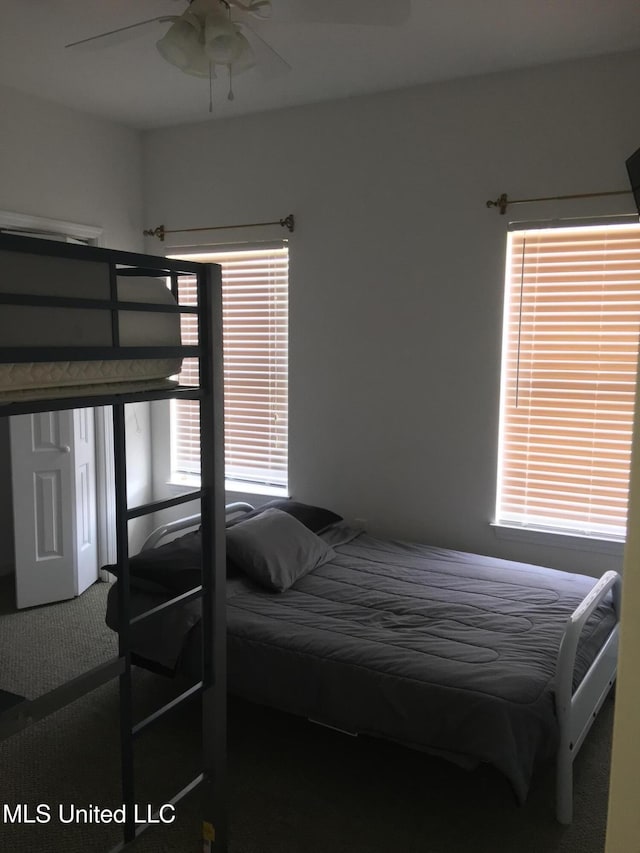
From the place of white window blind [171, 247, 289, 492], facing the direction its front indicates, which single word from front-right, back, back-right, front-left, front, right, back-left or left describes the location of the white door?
front-right

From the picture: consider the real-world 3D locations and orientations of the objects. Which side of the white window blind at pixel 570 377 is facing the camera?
front

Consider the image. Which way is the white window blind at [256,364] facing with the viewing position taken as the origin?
facing the viewer and to the left of the viewer

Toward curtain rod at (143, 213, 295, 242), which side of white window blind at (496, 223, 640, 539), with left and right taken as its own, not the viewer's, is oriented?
right

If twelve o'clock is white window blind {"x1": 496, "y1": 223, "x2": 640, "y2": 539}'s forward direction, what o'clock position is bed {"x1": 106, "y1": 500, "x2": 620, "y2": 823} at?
The bed is roughly at 1 o'clock from the white window blind.

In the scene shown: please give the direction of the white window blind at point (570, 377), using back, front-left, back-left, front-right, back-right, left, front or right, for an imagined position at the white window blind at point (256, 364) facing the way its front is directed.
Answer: left

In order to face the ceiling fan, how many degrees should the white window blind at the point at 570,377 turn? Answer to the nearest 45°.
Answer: approximately 45° to its right

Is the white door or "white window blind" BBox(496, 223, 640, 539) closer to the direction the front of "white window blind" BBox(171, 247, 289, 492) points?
the white door

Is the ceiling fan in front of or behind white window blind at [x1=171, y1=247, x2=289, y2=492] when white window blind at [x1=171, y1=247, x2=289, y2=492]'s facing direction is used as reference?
in front

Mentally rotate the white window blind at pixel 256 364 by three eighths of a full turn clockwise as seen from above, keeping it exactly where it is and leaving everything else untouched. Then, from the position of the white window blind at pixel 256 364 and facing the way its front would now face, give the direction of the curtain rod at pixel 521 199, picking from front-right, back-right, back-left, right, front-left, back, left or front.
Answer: back-right

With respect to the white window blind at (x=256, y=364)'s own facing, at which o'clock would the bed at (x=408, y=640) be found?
The bed is roughly at 10 o'clock from the white window blind.

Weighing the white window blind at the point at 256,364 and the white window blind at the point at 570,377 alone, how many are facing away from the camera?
0
